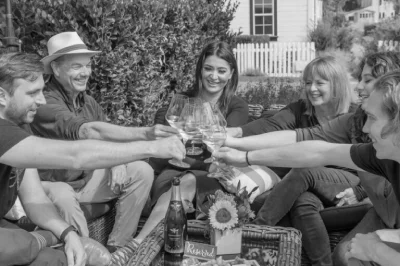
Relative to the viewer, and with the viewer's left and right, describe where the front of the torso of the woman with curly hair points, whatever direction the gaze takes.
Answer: facing to the left of the viewer

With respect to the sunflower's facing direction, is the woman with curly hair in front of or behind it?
behind

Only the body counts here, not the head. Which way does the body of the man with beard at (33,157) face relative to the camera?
to the viewer's right

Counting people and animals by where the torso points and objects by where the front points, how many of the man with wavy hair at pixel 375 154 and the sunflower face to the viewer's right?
0

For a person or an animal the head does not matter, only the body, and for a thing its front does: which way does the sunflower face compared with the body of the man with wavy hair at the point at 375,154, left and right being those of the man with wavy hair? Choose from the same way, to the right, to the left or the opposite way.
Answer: to the left

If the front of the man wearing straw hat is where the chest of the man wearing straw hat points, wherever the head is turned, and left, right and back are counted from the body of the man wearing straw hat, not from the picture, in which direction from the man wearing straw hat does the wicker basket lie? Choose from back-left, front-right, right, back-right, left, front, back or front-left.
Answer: front

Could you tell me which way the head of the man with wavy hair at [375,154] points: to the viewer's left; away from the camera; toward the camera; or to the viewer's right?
to the viewer's left

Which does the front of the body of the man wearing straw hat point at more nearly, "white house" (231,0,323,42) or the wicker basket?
the wicker basket

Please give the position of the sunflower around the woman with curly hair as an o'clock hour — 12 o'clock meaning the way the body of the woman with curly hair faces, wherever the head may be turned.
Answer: The sunflower is roughly at 10 o'clock from the woman with curly hair.

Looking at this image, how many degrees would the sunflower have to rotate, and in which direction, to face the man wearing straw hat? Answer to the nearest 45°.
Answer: approximately 135° to its right

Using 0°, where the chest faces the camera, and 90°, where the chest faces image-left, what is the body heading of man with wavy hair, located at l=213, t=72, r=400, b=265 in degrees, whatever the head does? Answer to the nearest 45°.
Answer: approximately 90°

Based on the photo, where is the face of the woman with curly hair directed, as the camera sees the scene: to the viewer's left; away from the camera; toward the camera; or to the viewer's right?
to the viewer's left

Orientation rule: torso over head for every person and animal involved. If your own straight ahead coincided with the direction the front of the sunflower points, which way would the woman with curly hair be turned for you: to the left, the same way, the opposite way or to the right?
to the right

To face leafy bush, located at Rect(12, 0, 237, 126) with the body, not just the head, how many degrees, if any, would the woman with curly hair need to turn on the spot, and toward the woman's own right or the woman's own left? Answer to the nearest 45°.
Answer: approximately 45° to the woman's own right

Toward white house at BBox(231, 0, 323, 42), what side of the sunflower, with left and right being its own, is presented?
back
